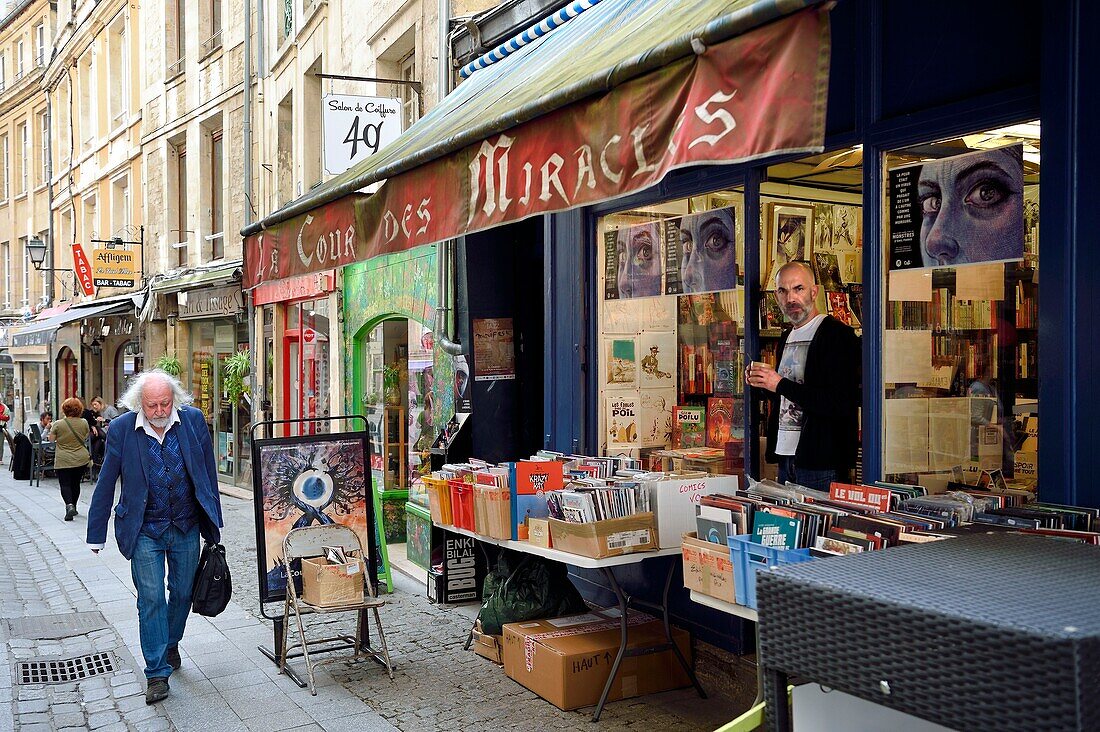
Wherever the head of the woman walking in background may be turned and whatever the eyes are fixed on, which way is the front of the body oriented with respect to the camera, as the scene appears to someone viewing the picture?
away from the camera

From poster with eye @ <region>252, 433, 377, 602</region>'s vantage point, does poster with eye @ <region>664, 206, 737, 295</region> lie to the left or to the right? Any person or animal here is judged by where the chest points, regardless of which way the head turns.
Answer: on its left

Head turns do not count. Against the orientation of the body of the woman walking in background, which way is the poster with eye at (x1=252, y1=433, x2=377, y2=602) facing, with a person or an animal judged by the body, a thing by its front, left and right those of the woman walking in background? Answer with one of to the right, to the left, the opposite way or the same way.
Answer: the opposite way

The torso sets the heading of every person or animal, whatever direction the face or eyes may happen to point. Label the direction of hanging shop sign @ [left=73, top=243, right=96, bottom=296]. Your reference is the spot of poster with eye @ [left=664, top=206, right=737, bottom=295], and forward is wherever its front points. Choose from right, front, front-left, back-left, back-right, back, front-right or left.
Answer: right

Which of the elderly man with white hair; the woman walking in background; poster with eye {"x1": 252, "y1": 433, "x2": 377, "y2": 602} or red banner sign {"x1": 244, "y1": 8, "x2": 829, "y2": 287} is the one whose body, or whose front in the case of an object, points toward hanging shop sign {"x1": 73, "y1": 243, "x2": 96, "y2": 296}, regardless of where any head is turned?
the woman walking in background

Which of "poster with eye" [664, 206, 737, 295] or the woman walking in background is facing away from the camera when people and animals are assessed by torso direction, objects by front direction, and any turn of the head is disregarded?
the woman walking in background

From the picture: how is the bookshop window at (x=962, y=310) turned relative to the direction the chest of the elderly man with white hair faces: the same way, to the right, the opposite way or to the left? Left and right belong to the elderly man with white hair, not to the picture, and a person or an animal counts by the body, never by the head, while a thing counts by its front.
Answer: to the right

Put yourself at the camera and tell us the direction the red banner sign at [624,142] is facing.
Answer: facing the viewer and to the left of the viewer

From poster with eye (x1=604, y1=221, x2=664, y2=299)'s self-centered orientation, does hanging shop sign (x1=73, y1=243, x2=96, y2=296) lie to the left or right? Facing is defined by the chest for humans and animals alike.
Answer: on its right

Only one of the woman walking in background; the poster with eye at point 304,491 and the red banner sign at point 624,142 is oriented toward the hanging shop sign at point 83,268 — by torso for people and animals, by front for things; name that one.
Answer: the woman walking in background

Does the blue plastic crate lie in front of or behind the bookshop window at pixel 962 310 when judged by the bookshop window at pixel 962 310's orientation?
in front

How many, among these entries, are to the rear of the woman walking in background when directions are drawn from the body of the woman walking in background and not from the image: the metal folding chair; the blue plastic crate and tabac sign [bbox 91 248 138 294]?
2

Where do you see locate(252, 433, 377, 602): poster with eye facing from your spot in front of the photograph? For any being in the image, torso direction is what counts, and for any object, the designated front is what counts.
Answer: facing the viewer

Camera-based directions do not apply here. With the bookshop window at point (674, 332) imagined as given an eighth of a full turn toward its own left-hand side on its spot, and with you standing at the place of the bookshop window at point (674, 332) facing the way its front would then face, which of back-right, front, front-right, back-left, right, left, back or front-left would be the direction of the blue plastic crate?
front

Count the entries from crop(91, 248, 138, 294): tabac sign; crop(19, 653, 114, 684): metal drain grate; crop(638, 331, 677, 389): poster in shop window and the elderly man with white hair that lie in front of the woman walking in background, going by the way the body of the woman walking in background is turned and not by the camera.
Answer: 1

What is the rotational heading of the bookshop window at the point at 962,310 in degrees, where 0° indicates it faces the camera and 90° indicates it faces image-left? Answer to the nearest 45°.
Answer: approximately 45°

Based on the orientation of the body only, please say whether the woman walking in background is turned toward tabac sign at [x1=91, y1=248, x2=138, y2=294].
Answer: yes

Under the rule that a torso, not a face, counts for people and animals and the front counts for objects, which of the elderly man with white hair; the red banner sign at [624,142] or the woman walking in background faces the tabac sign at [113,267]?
the woman walking in background
